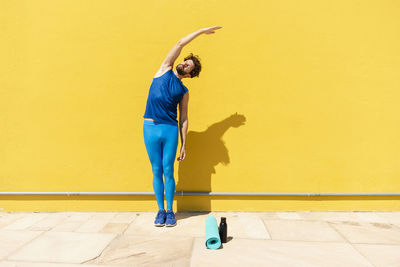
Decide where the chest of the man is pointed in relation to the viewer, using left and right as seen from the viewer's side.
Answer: facing the viewer
